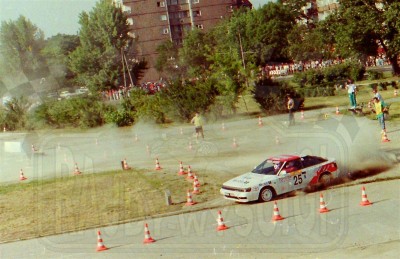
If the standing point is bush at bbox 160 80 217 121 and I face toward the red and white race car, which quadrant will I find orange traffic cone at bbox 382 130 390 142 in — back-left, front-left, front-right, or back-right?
front-left

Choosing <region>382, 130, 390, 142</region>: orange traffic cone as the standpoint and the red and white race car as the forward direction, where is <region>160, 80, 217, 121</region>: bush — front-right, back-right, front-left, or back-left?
back-right

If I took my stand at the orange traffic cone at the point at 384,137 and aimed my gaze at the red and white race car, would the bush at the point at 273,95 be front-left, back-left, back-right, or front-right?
back-right

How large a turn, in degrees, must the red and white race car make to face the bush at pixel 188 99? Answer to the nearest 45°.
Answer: approximately 135° to its right

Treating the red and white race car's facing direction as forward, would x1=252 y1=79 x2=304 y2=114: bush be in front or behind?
behind

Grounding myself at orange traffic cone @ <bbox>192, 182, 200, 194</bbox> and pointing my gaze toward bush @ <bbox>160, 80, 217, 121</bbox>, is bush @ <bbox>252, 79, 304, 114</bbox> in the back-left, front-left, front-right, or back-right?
front-right

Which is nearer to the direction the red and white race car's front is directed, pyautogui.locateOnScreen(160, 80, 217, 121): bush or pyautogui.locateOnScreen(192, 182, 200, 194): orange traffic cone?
the orange traffic cone

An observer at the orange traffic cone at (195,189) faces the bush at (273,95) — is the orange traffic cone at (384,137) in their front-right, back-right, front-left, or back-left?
front-right

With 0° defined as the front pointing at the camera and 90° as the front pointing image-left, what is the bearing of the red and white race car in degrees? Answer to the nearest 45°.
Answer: approximately 45°

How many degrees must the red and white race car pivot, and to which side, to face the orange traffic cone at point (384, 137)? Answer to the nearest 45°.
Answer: approximately 180°
